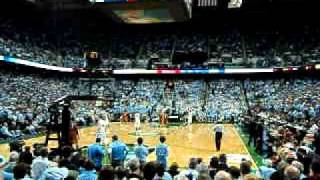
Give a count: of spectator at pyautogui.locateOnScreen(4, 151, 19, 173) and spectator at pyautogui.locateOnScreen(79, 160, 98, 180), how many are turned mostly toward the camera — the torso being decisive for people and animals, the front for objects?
0

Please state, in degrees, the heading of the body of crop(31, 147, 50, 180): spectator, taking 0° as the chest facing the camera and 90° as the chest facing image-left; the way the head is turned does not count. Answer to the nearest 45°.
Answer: approximately 225°

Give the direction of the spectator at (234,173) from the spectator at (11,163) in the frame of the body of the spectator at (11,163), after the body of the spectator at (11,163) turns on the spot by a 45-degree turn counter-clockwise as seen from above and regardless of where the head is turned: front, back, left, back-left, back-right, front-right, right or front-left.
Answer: back-right

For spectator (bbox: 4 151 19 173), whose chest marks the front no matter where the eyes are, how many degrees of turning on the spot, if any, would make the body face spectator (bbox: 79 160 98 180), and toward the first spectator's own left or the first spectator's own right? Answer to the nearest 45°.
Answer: approximately 90° to the first spectator's own right

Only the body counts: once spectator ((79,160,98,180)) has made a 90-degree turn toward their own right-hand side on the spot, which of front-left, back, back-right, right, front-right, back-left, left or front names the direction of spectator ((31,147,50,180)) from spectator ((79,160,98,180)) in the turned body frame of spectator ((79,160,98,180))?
back-left

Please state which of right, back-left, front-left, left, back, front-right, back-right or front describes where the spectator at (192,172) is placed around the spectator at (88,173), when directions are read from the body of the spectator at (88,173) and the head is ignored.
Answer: right

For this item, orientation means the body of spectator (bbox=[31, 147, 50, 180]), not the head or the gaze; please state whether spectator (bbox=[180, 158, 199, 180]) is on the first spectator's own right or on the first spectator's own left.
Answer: on the first spectator's own right

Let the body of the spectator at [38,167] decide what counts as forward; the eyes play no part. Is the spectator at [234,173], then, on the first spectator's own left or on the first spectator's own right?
on the first spectator's own right

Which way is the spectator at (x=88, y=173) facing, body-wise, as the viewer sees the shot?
away from the camera

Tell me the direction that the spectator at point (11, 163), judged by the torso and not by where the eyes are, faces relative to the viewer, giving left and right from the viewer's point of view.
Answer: facing away from the viewer and to the right of the viewer

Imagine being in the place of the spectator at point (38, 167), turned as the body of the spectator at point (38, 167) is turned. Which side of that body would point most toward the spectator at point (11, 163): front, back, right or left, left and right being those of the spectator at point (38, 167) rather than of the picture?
left

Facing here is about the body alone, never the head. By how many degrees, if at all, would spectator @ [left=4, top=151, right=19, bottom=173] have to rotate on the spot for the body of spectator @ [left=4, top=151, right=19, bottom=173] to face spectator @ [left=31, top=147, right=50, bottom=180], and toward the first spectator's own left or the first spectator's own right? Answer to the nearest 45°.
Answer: approximately 90° to the first spectator's own right
